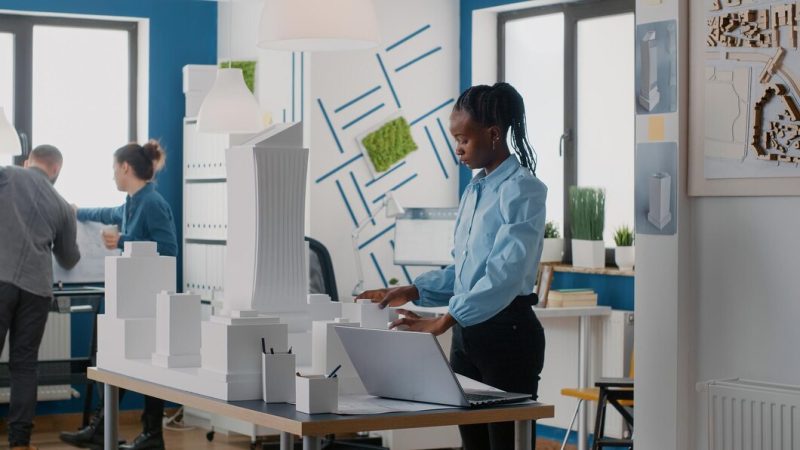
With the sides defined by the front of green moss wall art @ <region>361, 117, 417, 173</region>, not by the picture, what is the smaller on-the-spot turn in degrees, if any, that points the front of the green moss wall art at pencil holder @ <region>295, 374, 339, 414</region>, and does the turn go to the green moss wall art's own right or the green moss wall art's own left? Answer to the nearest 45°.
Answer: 0° — it already faces it

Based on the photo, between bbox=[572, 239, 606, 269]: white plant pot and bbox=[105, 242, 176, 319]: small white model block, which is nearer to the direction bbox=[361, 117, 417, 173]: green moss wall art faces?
the small white model block

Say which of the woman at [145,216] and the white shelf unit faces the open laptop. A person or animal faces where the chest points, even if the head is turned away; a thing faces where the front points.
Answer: the white shelf unit

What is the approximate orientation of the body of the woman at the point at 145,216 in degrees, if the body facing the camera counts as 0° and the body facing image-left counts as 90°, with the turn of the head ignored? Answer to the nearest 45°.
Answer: approximately 90°

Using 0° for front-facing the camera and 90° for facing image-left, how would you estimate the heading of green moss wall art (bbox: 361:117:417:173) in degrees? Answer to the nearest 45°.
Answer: approximately 0°

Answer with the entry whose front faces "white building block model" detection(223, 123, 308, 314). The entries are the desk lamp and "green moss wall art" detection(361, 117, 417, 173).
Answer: the green moss wall art

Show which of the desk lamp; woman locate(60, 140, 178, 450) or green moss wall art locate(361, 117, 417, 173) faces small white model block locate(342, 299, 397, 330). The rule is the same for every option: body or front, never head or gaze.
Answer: the green moss wall art

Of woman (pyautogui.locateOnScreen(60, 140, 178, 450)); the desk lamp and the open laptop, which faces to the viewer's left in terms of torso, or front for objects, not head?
the woman
